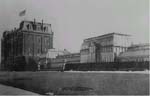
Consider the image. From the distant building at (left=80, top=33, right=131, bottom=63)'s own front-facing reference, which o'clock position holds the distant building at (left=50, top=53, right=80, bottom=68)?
the distant building at (left=50, top=53, right=80, bottom=68) is roughly at 3 o'clock from the distant building at (left=80, top=33, right=131, bottom=63).

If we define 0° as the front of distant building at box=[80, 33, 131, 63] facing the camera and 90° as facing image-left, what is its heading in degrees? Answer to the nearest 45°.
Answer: approximately 45°

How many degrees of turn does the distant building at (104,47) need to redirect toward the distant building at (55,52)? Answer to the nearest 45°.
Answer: approximately 90° to its right

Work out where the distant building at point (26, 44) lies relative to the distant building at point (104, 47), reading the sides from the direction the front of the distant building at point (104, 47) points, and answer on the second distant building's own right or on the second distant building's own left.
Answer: on the second distant building's own right
